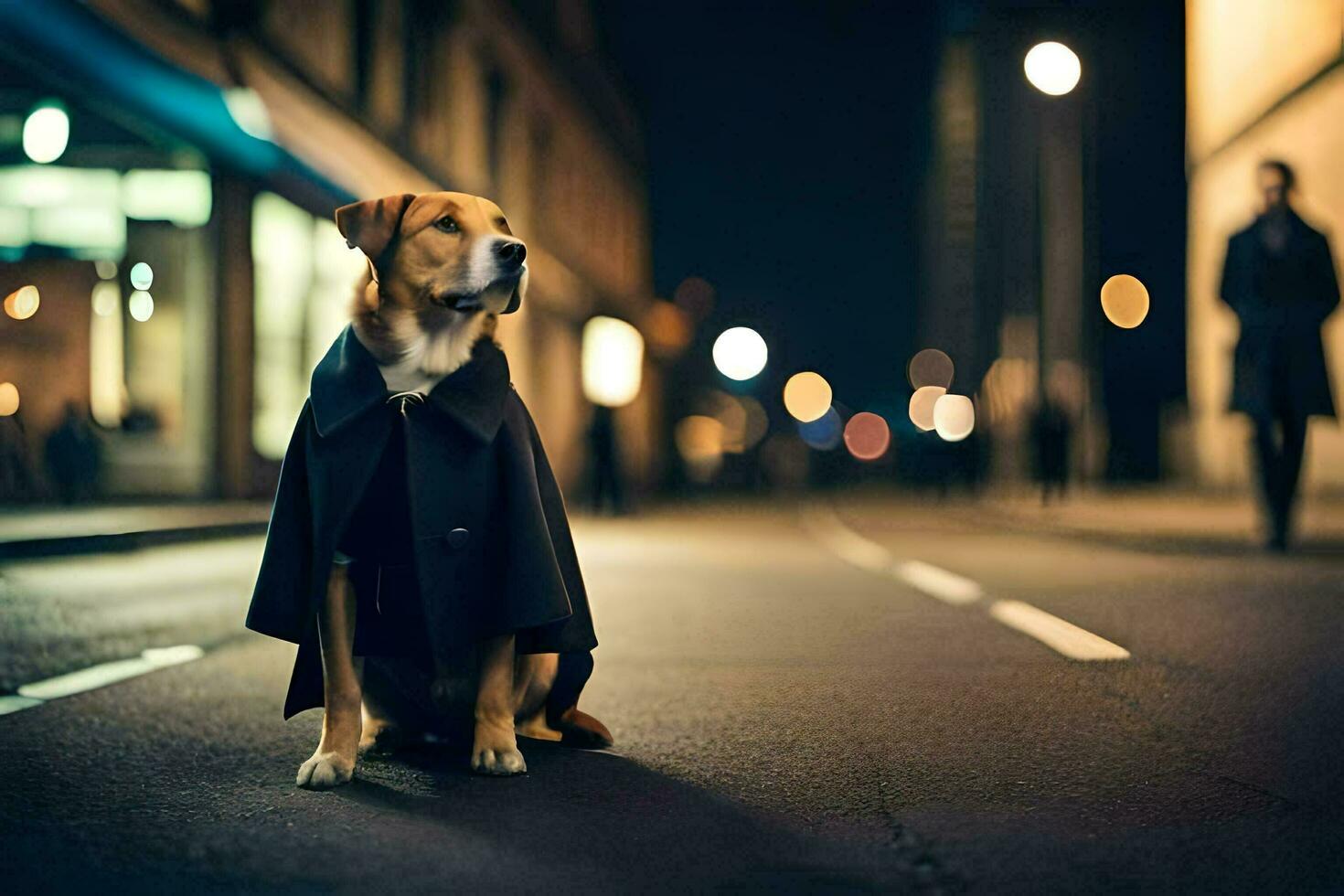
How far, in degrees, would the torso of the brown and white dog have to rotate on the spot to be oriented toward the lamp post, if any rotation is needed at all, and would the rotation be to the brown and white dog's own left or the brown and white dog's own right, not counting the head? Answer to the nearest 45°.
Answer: approximately 135° to the brown and white dog's own left

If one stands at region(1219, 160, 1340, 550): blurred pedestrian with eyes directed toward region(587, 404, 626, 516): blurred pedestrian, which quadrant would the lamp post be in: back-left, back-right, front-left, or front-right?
front-right

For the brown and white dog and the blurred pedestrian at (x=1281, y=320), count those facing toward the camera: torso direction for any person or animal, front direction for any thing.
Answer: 2

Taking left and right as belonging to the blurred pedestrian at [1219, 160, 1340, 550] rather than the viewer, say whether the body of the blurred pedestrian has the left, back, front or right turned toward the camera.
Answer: front

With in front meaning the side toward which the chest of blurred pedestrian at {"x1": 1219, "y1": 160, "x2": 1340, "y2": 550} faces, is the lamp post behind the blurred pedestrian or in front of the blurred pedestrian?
behind

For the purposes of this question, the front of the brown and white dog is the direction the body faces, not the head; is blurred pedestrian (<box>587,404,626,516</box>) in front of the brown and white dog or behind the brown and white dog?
behind

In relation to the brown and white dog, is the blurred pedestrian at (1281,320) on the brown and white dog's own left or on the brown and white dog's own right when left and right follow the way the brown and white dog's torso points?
on the brown and white dog's own left

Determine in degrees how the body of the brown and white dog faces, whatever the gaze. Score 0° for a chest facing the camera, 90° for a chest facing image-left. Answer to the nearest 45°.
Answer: approximately 0°

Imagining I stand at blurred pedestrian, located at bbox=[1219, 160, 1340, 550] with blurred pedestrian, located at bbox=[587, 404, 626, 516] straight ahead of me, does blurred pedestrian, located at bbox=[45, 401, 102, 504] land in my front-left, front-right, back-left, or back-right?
front-left

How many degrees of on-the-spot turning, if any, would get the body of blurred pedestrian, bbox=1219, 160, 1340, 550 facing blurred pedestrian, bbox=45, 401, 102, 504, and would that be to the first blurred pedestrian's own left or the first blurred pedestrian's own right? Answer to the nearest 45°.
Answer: approximately 90° to the first blurred pedestrian's own right

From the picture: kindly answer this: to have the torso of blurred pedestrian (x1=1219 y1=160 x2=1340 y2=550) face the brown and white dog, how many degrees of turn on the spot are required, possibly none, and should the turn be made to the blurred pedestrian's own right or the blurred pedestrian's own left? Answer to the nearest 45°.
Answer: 0° — they already face it

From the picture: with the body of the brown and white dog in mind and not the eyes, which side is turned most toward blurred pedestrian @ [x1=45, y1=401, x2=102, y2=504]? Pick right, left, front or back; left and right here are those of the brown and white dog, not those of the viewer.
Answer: back

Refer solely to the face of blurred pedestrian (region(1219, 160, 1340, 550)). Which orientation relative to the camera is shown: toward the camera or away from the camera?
toward the camera
